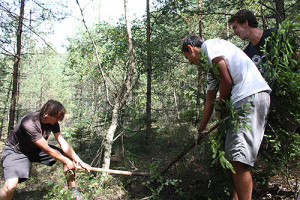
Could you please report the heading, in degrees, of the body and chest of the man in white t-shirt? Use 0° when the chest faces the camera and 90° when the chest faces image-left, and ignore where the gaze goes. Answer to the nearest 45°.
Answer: approximately 90°

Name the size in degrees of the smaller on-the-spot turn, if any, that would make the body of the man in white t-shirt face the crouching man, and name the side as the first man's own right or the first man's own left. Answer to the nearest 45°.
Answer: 0° — they already face them

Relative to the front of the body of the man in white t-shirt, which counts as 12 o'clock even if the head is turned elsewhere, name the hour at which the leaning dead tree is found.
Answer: The leaning dead tree is roughly at 1 o'clock from the man in white t-shirt.

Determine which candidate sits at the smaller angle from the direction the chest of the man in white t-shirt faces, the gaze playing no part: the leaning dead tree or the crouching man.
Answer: the crouching man

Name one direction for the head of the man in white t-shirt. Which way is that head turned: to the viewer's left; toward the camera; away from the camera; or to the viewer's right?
to the viewer's left
